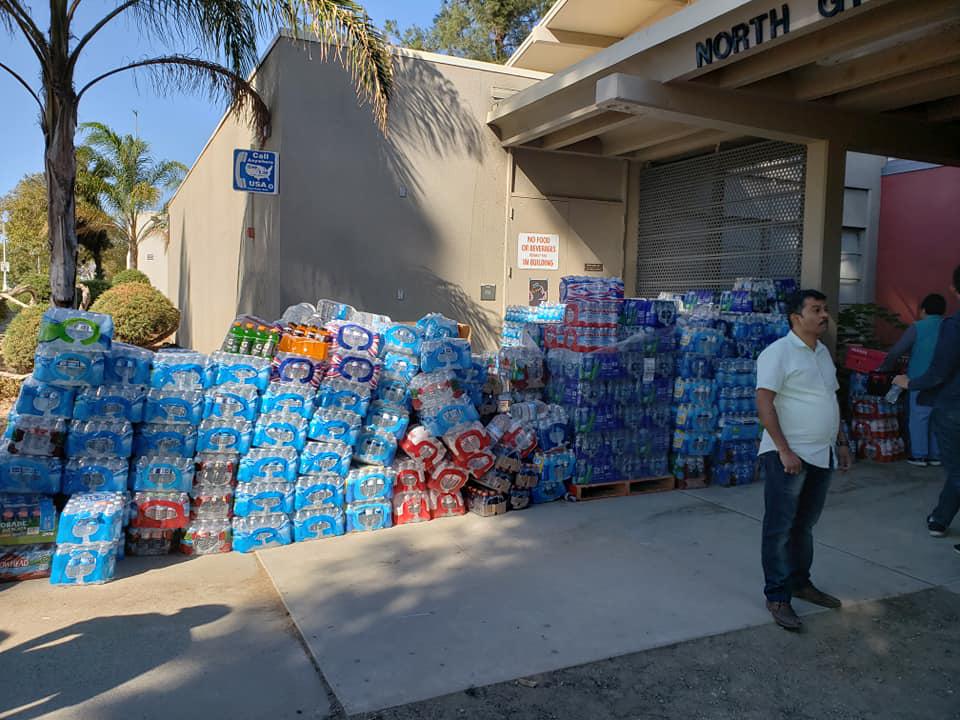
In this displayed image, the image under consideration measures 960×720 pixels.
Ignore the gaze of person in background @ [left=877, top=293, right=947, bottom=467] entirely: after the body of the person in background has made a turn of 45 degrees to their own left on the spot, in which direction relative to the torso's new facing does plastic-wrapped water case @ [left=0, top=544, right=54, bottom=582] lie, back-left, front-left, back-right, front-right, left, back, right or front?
front-left

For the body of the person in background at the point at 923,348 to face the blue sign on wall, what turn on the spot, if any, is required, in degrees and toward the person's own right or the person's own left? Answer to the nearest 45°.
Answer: approximately 45° to the person's own left

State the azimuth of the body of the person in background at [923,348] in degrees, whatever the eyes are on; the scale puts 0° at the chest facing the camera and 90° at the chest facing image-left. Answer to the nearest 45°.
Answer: approximately 135°

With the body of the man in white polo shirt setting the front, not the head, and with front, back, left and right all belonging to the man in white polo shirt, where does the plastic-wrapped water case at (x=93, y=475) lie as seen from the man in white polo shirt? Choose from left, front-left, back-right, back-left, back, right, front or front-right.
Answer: back-right

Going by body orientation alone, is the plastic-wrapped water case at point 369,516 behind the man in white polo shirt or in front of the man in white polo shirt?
behind

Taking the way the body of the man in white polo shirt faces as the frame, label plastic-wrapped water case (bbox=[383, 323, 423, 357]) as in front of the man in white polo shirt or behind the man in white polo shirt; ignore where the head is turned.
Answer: behind

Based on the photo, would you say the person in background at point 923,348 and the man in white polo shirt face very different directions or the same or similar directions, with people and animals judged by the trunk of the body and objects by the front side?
very different directions

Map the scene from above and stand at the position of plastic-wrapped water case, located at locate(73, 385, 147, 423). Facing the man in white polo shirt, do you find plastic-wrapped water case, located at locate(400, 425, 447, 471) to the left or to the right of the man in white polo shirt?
left
